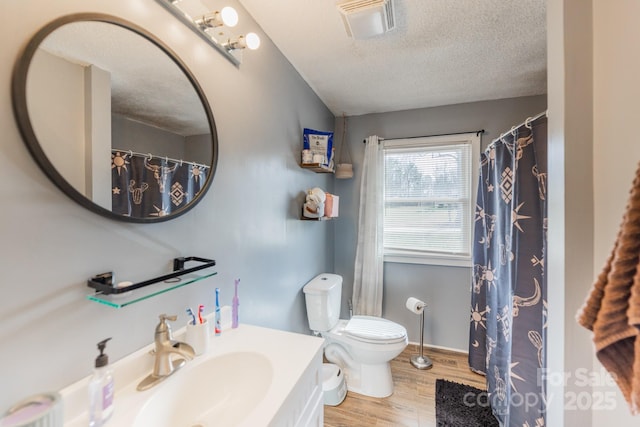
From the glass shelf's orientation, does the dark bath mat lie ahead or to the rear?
ahead

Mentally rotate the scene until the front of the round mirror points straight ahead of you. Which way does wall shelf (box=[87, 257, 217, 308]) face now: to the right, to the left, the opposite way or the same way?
the same way

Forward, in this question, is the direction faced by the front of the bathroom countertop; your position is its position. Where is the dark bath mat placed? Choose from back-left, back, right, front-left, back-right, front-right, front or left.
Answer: front-left

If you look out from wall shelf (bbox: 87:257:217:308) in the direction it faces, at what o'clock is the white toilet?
The white toilet is roughly at 10 o'clock from the wall shelf.

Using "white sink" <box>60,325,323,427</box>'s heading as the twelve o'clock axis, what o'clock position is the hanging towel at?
The hanging towel is roughly at 12 o'clock from the white sink.

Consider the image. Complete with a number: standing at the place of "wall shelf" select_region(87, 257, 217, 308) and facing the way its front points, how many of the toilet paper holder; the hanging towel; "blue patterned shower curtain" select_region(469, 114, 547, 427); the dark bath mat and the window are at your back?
0

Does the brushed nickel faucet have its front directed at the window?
no

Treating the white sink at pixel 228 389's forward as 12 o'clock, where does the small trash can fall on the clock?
The small trash can is roughly at 9 o'clock from the white sink.

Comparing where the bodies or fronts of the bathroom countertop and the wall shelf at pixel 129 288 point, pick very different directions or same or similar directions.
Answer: same or similar directions

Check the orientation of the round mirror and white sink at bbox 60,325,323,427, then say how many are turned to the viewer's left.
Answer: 0

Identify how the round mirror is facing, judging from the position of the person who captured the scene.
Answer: facing the viewer and to the right of the viewer

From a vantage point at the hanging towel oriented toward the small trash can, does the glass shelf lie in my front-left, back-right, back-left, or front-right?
front-left

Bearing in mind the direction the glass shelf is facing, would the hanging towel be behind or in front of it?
in front

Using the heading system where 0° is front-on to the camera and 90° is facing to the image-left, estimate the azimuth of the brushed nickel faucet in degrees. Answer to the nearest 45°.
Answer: approximately 315°

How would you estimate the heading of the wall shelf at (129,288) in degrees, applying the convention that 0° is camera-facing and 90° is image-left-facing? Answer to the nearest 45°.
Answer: approximately 315°

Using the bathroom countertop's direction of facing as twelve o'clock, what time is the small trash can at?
The small trash can is roughly at 9 o'clock from the bathroom countertop.

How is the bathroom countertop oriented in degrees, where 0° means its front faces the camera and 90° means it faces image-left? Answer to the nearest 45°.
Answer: approximately 315°

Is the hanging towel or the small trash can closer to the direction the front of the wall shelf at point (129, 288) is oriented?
the hanging towel

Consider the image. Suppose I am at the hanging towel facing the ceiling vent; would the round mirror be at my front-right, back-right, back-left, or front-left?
front-left

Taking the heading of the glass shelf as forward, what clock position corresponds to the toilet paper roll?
The toilet paper roll is roughly at 10 o'clock from the glass shelf.

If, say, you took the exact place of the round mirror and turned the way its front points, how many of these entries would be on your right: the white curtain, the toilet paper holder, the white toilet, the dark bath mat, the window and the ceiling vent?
0
